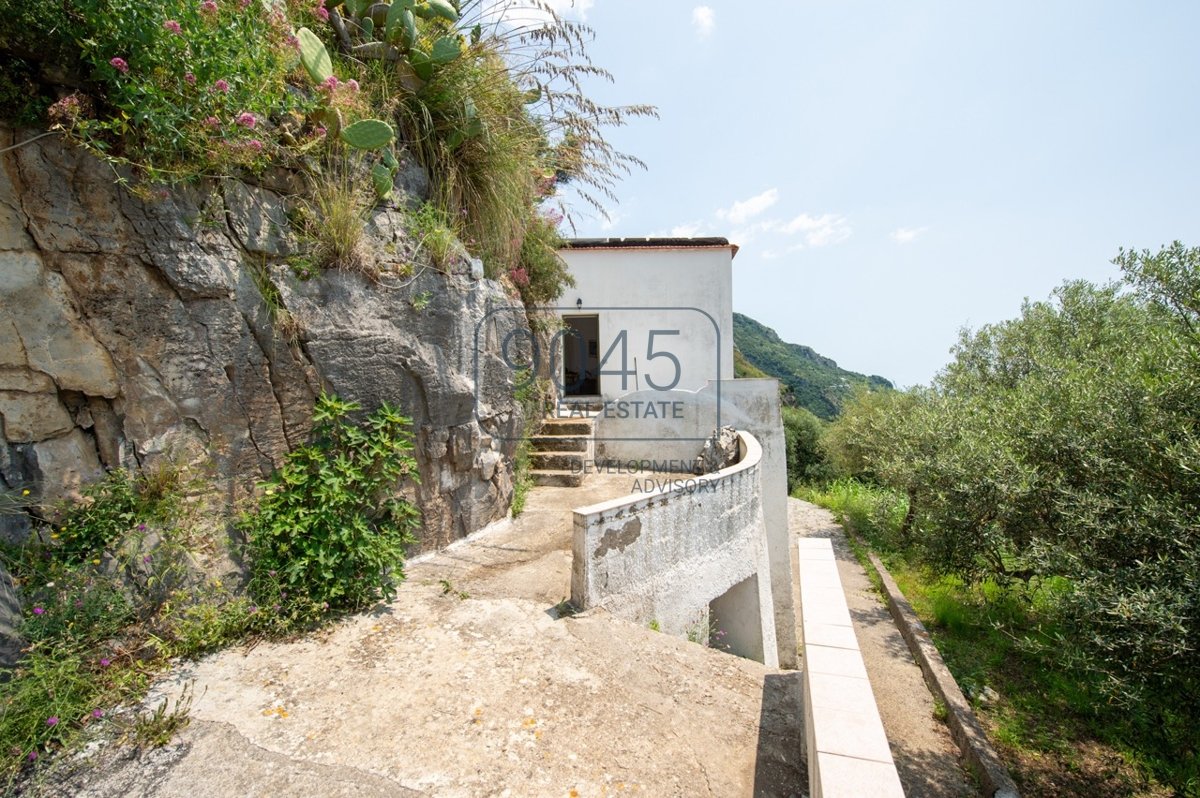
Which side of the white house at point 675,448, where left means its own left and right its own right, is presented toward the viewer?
front

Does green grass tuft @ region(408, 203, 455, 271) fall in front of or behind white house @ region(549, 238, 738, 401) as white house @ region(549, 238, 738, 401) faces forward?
in front

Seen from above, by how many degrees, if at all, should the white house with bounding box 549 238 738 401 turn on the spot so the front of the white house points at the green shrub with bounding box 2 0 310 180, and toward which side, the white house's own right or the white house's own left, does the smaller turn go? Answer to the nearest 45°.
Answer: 0° — it already faces it

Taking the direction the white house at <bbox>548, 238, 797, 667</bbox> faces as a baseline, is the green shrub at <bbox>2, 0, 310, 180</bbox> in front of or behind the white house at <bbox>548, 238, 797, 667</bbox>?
in front

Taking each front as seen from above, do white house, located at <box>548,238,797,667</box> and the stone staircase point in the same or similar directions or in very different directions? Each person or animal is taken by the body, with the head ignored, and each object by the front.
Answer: same or similar directions

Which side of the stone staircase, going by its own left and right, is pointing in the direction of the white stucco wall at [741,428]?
left

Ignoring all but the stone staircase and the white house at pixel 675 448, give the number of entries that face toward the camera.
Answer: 2

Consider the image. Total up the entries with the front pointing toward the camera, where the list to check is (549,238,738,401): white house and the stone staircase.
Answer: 2

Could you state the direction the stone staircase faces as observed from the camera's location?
facing the viewer

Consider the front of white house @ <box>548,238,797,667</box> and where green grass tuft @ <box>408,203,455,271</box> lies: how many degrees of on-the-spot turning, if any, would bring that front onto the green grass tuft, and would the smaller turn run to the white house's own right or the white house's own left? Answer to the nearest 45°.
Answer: approximately 45° to the white house's own right

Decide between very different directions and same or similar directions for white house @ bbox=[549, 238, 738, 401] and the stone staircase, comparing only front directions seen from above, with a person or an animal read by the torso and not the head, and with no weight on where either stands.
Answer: same or similar directions
